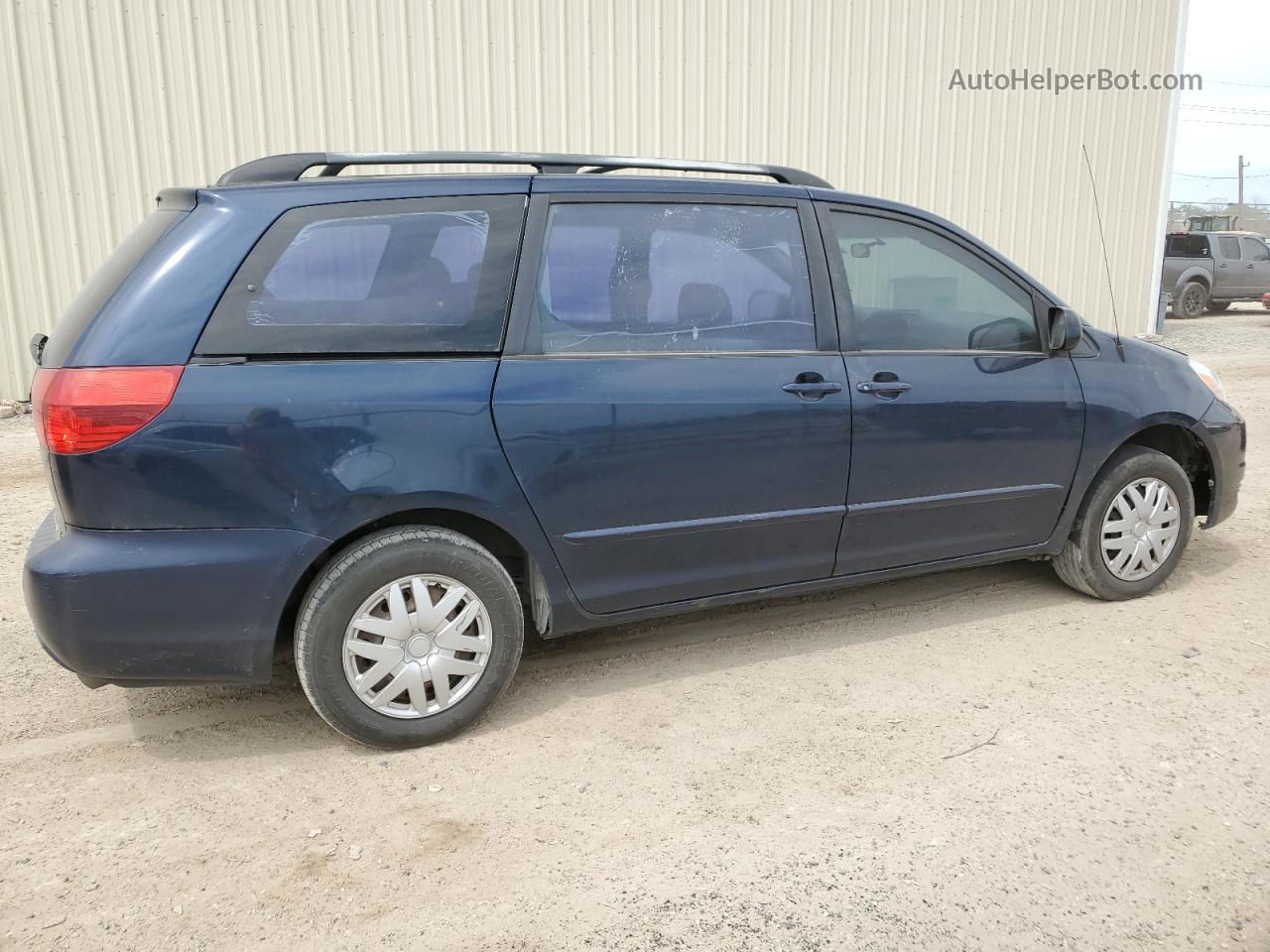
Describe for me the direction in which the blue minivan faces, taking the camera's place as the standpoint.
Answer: facing away from the viewer and to the right of the viewer
